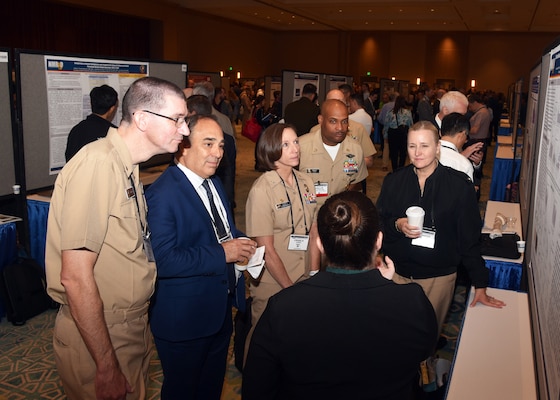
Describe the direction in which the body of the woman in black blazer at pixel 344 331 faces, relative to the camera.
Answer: away from the camera

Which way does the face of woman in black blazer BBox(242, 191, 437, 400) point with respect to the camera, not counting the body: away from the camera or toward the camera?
away from the camera

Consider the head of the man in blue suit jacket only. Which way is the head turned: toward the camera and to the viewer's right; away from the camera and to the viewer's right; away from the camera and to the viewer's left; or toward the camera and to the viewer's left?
toward the camera and to the viewer's right

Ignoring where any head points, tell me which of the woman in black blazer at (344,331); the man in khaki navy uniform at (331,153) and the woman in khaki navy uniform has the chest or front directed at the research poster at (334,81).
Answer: the woman in black blazer

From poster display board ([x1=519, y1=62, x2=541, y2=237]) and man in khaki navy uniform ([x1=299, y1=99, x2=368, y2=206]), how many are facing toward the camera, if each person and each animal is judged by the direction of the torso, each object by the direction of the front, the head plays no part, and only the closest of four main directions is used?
1

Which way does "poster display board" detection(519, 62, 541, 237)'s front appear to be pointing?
to the viewer's left

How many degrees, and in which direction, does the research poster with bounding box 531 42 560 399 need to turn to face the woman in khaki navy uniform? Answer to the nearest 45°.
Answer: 0° — it already faces them

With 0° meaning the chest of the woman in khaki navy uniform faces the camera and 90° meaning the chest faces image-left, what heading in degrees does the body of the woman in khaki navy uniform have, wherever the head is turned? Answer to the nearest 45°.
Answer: approximately 315°

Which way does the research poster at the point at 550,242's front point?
to the viewer's left

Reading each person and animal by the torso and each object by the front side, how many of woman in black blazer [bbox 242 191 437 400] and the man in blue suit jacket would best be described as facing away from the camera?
1

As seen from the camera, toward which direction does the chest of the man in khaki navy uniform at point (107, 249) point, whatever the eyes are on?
to the viewer's right

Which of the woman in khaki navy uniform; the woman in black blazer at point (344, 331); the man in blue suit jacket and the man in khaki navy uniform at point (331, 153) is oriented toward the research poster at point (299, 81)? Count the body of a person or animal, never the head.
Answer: the woman in black blazer
